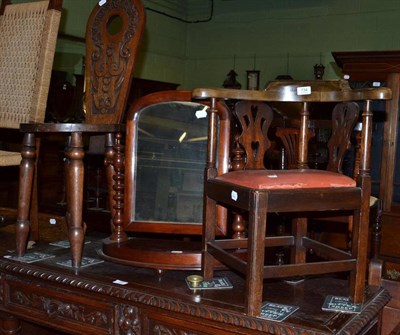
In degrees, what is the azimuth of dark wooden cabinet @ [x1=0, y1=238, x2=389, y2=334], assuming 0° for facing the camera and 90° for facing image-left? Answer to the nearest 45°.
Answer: approximately 45°

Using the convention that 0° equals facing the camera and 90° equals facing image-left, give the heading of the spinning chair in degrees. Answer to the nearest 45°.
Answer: approximately 45°
